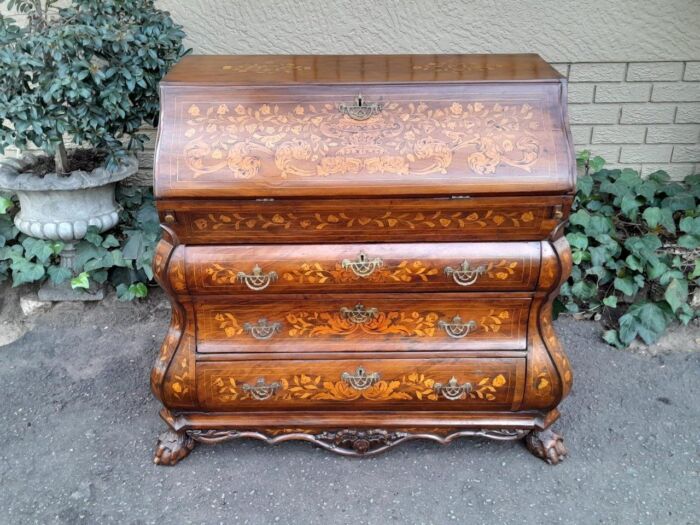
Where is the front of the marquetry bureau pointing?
toward the camera

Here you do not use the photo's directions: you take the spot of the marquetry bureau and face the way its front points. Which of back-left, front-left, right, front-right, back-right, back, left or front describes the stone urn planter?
back-right

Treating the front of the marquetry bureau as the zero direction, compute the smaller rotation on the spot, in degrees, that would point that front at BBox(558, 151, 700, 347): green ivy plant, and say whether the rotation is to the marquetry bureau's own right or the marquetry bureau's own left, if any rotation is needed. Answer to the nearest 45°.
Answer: approximately 135° to the marquetry bureau's own left

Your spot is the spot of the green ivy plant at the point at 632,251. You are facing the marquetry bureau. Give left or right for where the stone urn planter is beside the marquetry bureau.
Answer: right

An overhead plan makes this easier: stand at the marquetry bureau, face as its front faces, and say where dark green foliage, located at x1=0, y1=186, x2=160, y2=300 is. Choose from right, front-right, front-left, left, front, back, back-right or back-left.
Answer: back-right

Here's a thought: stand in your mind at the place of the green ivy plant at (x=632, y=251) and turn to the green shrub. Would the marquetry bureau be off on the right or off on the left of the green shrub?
left

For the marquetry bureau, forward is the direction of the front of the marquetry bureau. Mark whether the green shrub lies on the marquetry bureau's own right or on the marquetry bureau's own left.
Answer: on the marquetry bureau's own right
